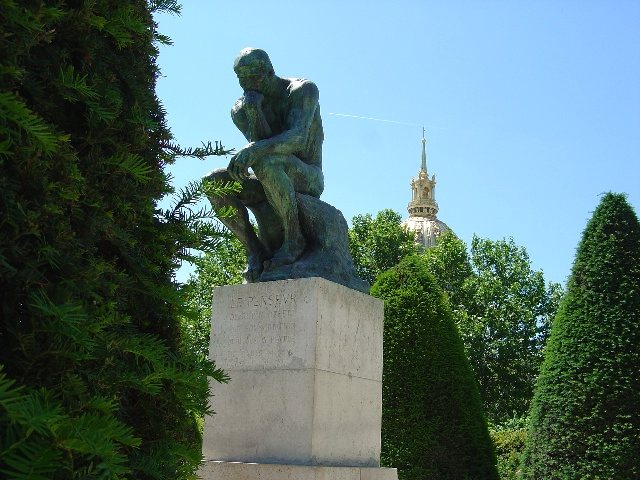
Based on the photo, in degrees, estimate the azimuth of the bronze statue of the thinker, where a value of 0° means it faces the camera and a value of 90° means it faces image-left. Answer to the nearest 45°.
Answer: approximately 45°

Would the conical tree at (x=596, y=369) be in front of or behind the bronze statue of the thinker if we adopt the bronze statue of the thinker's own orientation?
behind

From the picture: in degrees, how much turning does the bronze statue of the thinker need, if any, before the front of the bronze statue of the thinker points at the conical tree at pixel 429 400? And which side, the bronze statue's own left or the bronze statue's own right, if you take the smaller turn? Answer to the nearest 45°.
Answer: approximately 135° to the bronze statue's own right

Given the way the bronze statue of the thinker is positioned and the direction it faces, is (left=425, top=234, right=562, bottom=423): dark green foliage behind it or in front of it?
behind

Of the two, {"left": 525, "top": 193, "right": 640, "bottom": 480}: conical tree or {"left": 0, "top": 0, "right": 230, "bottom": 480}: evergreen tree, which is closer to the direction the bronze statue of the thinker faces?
the evergreen tree

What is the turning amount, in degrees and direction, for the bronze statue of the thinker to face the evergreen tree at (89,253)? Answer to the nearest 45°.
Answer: approximately 45° to its left
